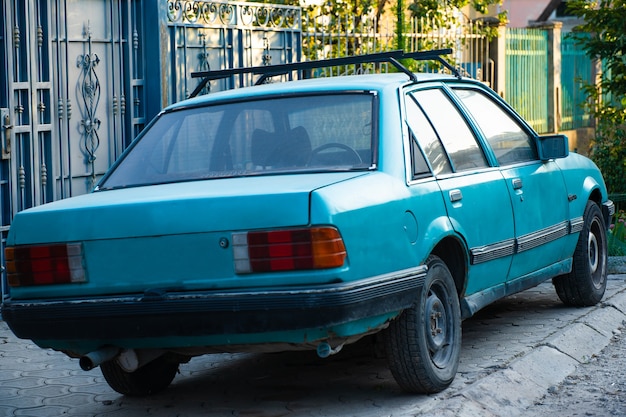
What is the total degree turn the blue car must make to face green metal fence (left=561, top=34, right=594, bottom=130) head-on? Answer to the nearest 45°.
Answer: approximately 45° to its left

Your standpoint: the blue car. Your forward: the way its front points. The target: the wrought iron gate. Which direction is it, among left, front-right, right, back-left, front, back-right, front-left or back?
front-left

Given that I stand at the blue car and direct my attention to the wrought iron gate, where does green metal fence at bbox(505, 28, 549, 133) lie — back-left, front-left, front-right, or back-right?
front-right

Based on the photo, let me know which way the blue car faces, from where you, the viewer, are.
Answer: facing away from the viewer and to the right of the viewer

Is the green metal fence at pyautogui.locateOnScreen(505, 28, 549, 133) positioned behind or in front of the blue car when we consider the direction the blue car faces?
in front

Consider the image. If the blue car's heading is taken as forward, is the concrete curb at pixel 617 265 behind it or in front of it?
in front
